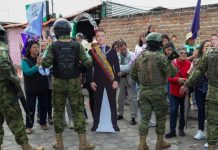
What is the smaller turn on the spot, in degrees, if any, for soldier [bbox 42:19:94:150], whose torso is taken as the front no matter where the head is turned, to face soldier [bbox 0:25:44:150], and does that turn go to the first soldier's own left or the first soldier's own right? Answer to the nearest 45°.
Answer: approximately 135° to the first soldier's own left

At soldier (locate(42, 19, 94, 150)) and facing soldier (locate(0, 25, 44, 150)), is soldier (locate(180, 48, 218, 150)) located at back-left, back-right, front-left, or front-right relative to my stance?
back-left

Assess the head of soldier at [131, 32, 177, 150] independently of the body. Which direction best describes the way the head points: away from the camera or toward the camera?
away from the camera

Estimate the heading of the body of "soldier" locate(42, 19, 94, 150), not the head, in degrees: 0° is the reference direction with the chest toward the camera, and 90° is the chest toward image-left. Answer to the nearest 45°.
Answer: approximately 180°

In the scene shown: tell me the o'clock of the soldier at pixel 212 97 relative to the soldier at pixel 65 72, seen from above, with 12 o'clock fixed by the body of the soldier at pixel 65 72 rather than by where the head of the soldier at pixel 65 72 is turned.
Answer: the soldier at pixel 212 97 is roughly at 4 o'clock from the soldier at pixel 65 72.

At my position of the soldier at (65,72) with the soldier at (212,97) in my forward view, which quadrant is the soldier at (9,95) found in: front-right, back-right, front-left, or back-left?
back-right

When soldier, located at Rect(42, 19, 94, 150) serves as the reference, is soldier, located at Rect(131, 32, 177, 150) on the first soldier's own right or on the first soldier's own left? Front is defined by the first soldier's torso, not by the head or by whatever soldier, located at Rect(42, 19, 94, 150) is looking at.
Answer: on the first soldier's own right
